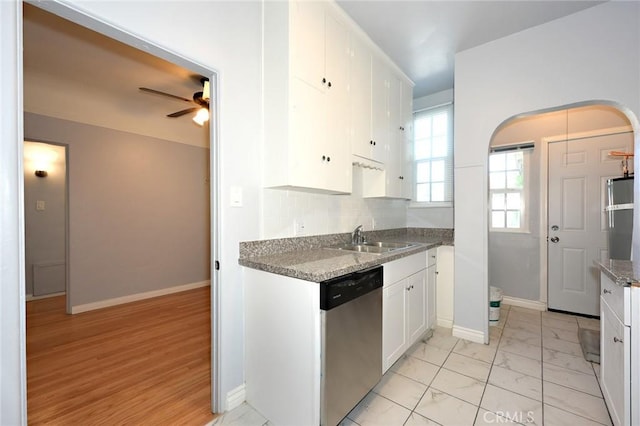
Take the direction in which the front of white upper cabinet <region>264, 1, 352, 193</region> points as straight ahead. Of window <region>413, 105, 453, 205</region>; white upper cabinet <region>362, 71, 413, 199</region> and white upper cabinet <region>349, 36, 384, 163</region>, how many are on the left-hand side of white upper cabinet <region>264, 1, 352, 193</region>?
3

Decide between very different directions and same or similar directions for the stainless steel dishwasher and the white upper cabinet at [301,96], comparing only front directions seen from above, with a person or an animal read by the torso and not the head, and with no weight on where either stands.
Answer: same or similar directions

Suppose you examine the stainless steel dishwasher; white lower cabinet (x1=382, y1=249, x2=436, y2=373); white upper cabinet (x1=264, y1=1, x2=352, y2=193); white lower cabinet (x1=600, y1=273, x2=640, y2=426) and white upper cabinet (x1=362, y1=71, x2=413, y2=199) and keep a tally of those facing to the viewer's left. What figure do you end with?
1

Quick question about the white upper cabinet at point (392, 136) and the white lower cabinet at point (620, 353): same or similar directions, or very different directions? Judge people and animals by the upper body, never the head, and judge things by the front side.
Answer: very different directions

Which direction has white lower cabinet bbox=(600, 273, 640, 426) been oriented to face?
to the viewer's left

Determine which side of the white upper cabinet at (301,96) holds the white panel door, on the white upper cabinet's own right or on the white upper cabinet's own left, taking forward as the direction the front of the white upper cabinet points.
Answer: on the white upper cabinet's own left

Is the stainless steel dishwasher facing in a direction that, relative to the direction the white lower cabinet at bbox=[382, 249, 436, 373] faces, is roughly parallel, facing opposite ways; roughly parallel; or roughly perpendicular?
roughly parallel

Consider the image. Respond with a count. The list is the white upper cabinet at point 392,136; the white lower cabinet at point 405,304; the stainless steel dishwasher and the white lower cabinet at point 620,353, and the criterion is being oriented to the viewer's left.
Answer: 1

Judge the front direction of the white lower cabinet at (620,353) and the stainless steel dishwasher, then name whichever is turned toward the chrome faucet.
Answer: the white lower cabinet

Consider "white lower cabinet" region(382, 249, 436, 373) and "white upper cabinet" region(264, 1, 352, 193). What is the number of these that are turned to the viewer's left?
0

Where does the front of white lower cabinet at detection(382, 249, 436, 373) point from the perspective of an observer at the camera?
facing the viewer and to the right of the viewer

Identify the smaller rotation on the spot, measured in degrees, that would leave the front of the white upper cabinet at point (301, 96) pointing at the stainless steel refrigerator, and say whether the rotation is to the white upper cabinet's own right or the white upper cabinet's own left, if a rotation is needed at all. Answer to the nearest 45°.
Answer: approximately 45° to the white upper cabinet's own left
